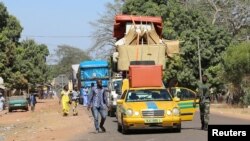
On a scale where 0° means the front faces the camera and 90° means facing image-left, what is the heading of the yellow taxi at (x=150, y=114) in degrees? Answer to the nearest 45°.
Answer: approximately 0°

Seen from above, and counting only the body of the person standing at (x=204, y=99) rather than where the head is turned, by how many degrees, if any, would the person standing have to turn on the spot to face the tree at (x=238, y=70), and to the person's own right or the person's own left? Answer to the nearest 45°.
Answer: approximately 180°

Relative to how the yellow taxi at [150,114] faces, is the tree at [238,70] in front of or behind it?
behind

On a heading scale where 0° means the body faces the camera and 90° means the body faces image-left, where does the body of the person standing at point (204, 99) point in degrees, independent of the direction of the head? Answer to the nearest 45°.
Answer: approximately 0°

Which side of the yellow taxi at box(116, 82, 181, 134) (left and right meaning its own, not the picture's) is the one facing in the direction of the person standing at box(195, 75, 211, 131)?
left

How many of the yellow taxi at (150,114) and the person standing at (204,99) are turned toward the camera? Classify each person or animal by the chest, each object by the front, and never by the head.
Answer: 2

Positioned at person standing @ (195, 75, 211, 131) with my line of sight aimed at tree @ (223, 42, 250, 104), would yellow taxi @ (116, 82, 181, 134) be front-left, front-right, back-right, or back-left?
back-left
